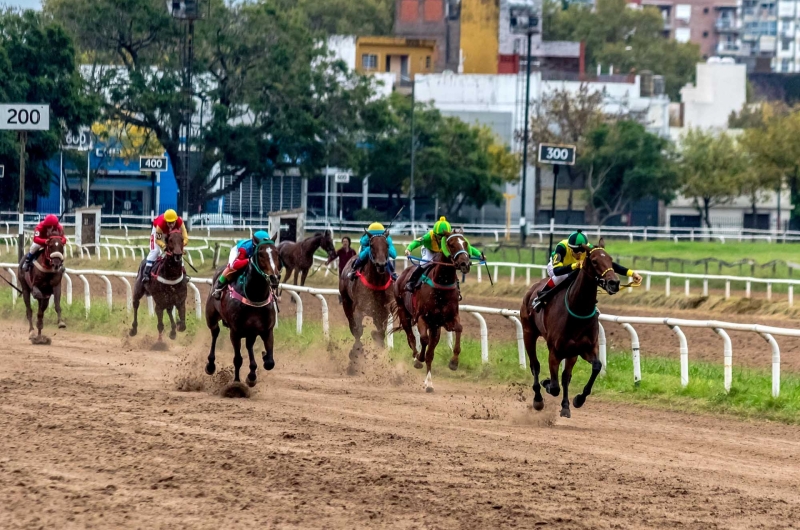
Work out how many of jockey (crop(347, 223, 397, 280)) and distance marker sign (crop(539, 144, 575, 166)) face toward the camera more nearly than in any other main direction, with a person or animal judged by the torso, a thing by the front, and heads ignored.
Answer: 2

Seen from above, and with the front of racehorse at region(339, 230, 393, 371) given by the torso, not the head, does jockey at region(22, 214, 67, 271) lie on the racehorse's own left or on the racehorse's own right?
on the racehorse's own right

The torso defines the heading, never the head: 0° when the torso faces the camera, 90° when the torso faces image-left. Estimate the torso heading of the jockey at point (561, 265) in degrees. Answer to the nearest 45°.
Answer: approximately 315°

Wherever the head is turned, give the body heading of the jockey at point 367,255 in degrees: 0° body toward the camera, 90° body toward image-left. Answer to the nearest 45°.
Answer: approximately 0°

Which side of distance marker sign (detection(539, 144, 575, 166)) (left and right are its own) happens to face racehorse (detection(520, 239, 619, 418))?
front

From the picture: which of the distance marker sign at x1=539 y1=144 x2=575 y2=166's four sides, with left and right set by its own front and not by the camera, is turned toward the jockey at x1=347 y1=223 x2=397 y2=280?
front

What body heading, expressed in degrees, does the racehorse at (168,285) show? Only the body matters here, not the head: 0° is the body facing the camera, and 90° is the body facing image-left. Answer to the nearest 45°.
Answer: approximately 315°

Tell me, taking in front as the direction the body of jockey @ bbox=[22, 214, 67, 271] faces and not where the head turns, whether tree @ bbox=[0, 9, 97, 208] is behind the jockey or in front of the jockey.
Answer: behind

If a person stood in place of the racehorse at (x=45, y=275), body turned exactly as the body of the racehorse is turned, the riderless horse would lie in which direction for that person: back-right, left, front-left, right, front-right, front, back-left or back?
left

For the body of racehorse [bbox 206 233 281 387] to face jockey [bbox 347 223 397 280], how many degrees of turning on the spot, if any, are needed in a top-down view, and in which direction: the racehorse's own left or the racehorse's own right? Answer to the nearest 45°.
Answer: approximately 90° to the racehorse's own left

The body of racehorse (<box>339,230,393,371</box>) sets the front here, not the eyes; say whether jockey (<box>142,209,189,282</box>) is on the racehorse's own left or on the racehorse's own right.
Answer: on the racehorse's own right
